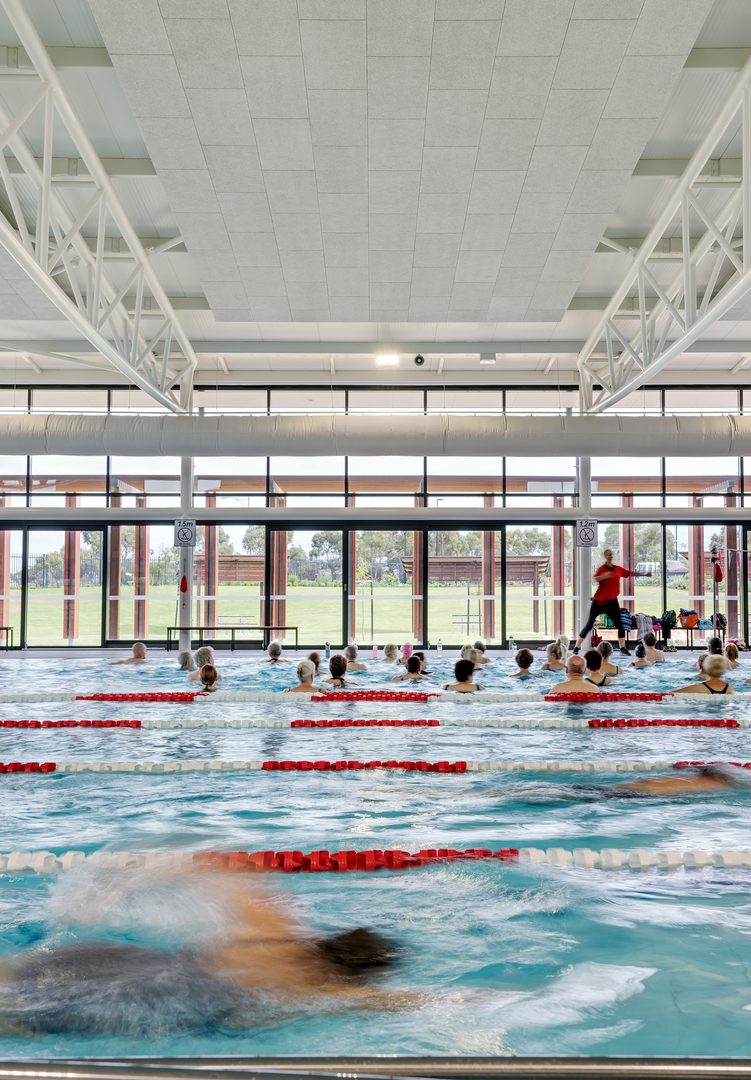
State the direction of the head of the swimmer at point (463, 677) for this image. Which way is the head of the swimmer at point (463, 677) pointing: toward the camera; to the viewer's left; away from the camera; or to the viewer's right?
away from the camera

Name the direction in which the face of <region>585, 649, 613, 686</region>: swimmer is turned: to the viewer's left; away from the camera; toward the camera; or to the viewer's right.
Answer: away from the camera

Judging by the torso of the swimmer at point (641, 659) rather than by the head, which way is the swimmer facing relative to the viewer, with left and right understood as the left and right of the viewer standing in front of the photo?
facing away from the viewer

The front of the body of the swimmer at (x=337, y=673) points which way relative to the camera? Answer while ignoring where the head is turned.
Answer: away from the camera

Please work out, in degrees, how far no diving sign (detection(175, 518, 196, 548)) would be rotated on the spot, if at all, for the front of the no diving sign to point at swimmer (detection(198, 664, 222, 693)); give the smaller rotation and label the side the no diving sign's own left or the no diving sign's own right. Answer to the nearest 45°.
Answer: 0° — it already faces them

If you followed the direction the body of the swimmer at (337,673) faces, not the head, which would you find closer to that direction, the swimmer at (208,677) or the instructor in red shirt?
the instructor in red shirt

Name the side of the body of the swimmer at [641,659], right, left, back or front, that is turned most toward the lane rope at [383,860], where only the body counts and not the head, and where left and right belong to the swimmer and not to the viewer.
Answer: back

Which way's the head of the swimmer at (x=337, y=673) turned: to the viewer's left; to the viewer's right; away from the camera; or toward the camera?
away from the camera

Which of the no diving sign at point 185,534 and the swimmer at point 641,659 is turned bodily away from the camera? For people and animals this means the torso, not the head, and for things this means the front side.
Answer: the swimmer

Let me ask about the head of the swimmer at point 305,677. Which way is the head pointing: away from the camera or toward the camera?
away from the camera

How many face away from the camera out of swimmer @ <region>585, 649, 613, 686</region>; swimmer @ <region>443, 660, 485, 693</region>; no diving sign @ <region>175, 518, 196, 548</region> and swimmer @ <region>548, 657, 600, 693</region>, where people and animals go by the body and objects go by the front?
3

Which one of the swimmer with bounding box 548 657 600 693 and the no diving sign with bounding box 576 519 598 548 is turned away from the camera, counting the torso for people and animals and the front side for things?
the swimmer

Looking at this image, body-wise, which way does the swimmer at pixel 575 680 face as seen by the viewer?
away from the camera

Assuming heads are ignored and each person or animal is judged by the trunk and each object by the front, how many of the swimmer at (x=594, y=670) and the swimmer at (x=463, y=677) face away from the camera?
2

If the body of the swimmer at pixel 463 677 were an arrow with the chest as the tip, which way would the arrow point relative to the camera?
away from the camera
